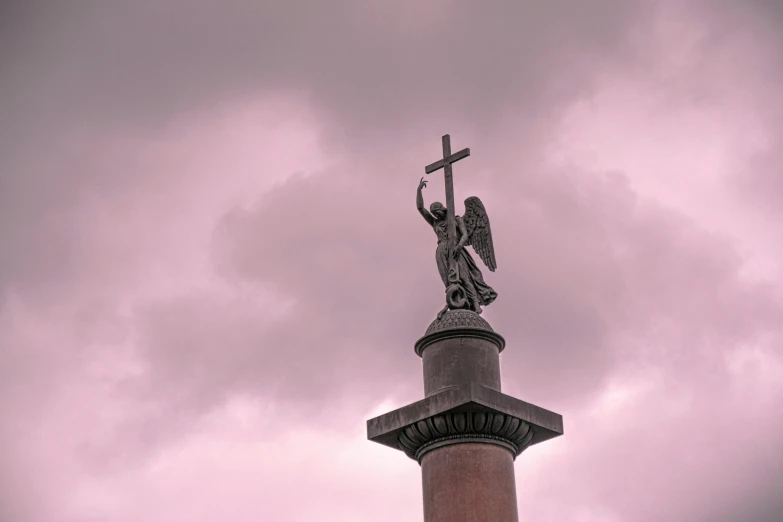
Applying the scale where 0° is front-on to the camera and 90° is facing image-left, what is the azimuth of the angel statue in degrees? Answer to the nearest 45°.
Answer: approximately 45°
